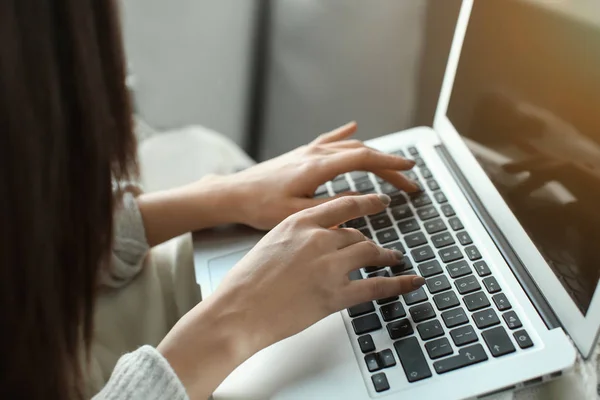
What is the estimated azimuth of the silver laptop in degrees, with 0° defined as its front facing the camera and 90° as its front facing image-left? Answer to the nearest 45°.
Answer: approximately 45°

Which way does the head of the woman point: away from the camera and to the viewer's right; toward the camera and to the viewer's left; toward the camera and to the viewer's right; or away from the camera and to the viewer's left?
away from the camera and to the viewer's right

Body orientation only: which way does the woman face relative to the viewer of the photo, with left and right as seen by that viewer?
facing to the right of the viewer
